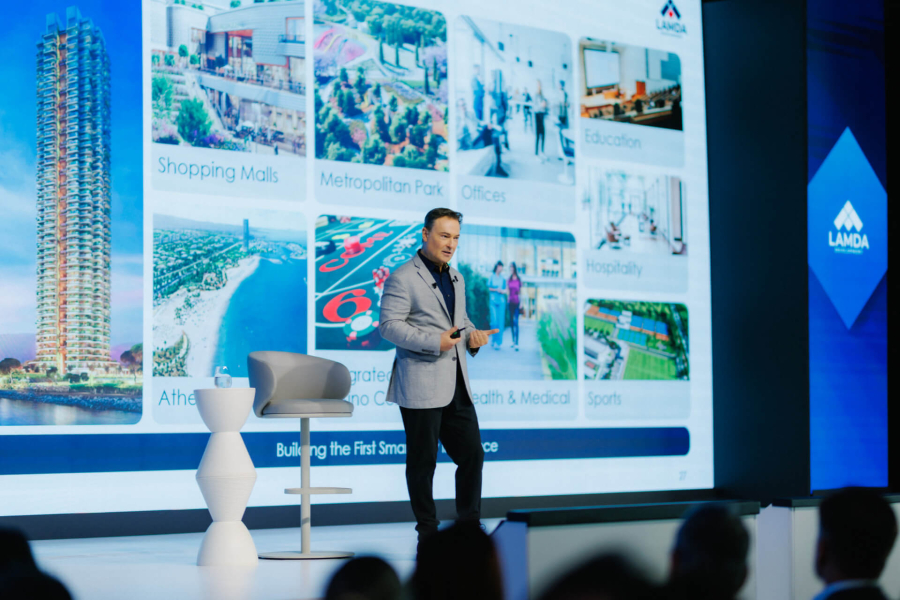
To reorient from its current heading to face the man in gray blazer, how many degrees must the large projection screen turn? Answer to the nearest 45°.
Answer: approximately 45° to its right

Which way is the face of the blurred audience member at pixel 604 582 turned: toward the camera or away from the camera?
away from the camera

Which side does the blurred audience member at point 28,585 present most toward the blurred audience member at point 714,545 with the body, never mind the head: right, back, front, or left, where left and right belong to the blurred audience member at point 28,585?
right

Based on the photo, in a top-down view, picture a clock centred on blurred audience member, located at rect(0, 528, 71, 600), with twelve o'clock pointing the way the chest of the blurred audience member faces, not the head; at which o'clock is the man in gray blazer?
The man in gray blazer is roughly at 1 o'clock from the blurred audience member.

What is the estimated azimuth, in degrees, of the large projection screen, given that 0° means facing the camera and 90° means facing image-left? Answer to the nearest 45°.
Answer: approximately 315°

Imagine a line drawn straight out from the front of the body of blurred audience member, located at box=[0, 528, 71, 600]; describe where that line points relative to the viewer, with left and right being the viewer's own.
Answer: facing away from the viewer

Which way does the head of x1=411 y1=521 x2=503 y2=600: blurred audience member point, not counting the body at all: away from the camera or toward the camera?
away from the camera

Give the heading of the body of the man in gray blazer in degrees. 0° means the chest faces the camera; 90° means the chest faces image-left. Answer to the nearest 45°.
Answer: approximately 315°

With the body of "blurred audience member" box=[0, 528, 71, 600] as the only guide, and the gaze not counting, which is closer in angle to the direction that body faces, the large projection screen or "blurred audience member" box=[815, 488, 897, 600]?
the large projection screen

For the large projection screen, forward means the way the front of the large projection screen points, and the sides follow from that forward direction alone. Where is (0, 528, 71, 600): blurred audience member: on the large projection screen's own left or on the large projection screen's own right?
on the large projection screen's own right

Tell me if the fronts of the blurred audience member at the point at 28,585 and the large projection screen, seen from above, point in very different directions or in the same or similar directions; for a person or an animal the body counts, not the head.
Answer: very different directions

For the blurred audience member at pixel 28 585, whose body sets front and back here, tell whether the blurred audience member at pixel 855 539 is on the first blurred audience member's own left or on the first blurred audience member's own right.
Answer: on the first blurred audience member's own right
